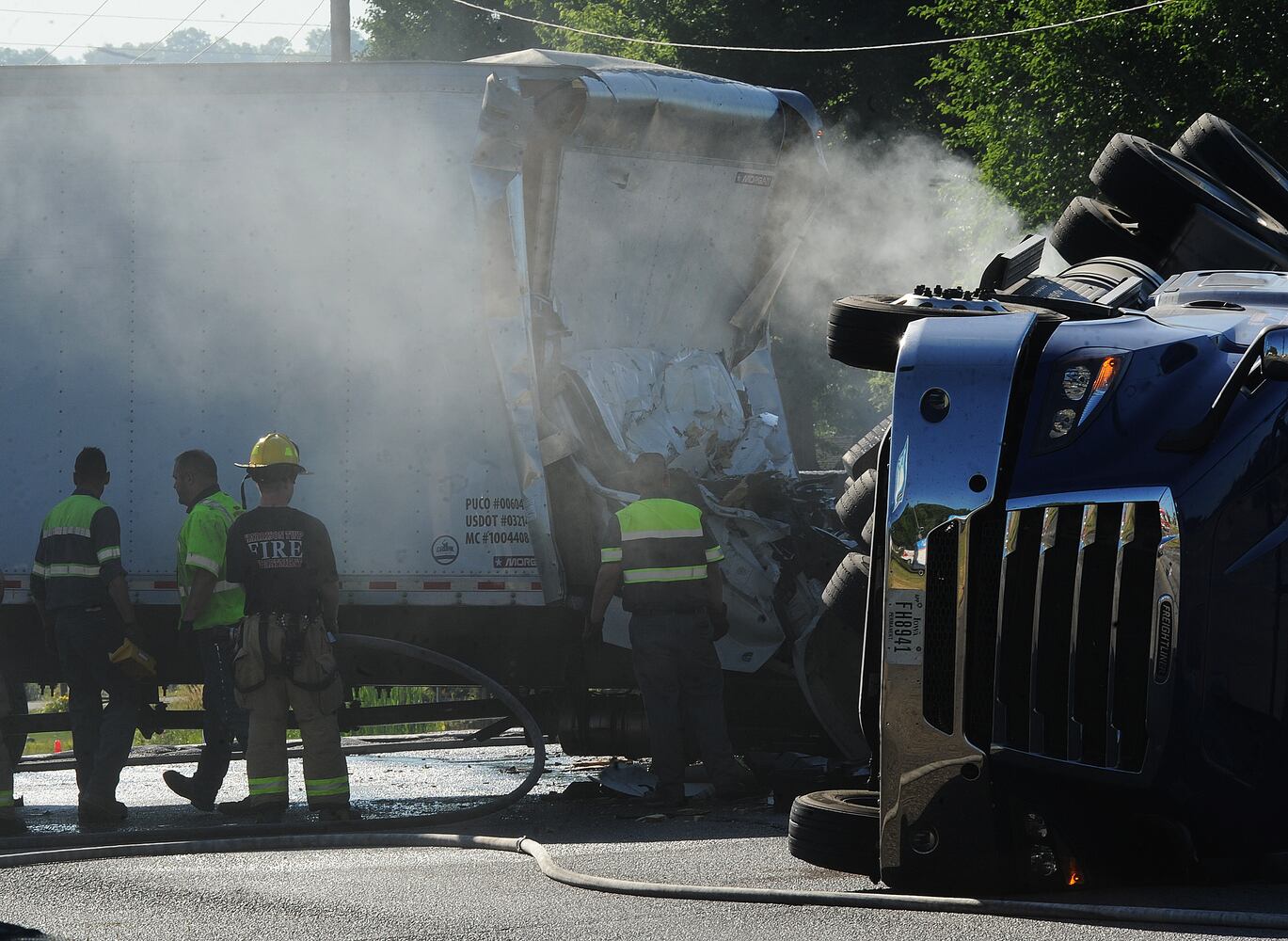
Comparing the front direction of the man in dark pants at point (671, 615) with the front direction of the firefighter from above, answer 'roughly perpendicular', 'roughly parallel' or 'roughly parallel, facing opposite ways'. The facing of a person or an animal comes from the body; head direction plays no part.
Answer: roughly parallel

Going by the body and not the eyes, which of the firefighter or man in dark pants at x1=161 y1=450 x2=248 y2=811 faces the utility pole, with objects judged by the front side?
the firefighter

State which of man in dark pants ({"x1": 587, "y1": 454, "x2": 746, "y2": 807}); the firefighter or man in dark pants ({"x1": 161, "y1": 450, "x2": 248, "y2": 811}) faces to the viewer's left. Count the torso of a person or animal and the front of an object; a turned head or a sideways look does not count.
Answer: man in dark pants ({"x1": 161, "y1": 450, "x2": 248, "y2": 811})

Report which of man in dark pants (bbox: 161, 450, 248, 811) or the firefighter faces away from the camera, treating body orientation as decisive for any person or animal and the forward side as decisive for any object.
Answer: the firefighter

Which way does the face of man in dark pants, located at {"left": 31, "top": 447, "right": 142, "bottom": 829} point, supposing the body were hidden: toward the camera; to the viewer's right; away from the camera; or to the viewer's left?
away from the camera

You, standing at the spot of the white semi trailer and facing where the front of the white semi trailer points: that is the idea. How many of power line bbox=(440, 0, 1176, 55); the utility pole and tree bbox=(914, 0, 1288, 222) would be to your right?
0

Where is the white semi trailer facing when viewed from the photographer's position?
facing the viewer and to the right of the viewer

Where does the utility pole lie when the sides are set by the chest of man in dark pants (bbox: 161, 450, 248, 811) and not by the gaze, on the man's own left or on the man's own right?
on the man's own right

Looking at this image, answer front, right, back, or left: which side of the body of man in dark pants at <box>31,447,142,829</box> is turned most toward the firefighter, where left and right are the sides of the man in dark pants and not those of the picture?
right

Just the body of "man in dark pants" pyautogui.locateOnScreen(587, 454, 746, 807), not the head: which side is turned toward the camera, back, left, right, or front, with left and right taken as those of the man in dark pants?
back

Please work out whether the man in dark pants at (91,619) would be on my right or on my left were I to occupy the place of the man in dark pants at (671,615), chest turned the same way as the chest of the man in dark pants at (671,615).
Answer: on my left

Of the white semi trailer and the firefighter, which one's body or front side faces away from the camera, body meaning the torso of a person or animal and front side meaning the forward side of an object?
the firefighter

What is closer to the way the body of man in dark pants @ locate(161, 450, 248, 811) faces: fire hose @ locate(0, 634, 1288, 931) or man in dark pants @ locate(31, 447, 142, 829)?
the man in dark pants

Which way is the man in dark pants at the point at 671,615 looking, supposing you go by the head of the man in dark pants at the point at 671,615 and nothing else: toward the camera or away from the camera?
away from the camera

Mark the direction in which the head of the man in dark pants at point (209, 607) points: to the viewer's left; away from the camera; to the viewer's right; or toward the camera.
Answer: to the viewer's left

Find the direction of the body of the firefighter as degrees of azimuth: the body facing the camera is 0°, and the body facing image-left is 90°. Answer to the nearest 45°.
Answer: approximately 180°

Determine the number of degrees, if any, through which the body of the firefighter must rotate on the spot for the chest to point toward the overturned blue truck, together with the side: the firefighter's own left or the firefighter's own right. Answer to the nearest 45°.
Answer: approximately 135° to the firefighter's own right

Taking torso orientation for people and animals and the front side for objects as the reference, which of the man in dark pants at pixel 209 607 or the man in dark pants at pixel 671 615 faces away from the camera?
the man in dark pants at pixel 671 615

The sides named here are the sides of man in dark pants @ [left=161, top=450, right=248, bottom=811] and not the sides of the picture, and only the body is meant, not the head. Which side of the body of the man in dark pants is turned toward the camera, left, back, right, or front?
left

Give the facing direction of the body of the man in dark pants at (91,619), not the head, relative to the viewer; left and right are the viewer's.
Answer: facing away from the viewer and to the right of the viewer
